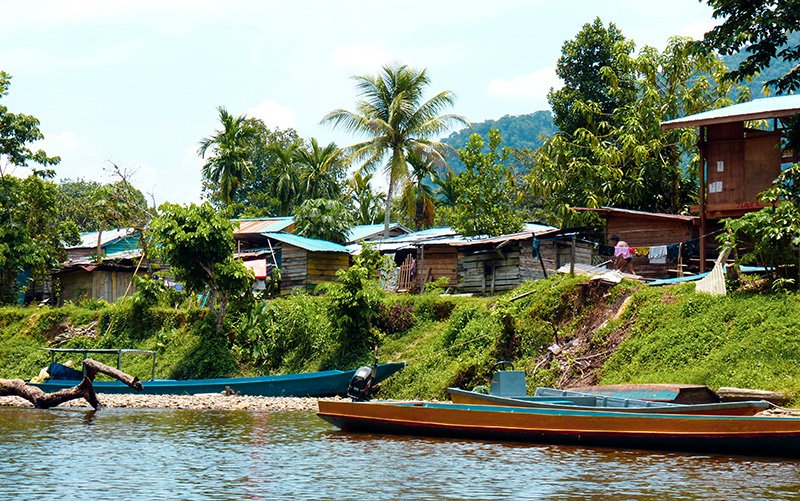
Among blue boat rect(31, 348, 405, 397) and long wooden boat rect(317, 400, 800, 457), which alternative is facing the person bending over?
the blue boat

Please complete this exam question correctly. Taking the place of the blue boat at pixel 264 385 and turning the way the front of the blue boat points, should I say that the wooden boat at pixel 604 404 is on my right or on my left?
on my right
